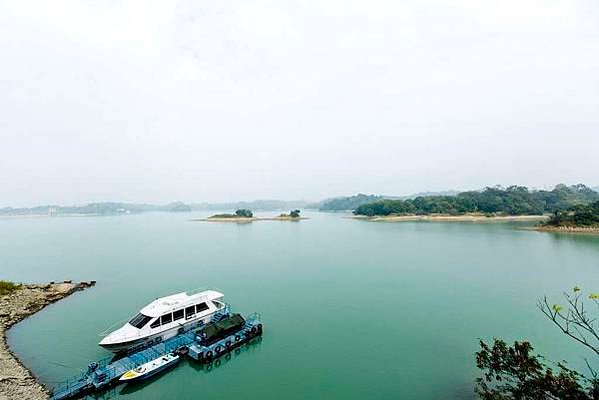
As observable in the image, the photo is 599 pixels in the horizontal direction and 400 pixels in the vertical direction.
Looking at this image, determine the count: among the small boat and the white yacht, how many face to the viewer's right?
0

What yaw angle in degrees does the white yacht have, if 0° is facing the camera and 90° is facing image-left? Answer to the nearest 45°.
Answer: approximately 45°

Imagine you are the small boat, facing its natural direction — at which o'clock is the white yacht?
The white yacht is roughly at 5 o'clock from the small boat.

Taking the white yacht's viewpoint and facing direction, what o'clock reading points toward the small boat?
The small boat is roughly at 11 o'clock from the white yacht.

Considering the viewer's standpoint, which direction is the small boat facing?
facing the viewer and to the left of the viewer

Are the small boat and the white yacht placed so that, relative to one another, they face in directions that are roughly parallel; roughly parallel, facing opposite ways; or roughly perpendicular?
roughly parallel
